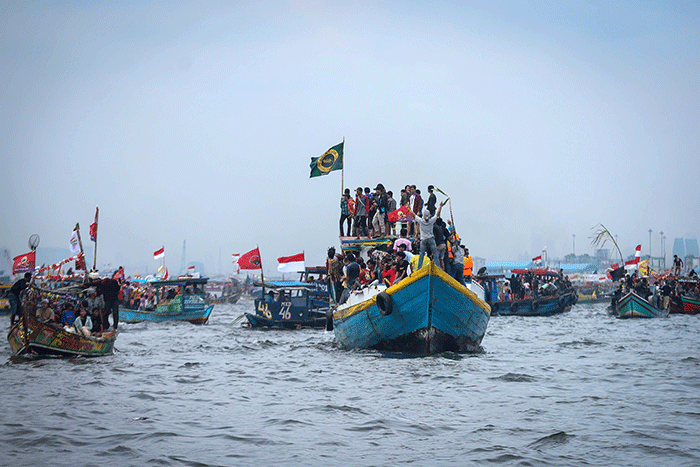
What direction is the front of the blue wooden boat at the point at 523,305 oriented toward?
to the viewer's right

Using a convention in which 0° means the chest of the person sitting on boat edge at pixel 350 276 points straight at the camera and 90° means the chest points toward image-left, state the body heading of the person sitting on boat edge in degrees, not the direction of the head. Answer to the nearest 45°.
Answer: approximately 45°

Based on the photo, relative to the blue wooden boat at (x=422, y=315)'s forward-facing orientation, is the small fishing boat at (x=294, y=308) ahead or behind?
behind

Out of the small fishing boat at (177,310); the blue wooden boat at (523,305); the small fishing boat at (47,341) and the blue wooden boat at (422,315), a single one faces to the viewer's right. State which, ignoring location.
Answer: the blue wooden boat at (523,305)

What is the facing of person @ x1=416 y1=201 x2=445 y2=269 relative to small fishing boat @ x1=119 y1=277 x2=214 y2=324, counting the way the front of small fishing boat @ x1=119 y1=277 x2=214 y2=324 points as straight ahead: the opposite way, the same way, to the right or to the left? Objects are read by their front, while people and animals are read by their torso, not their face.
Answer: to the left
